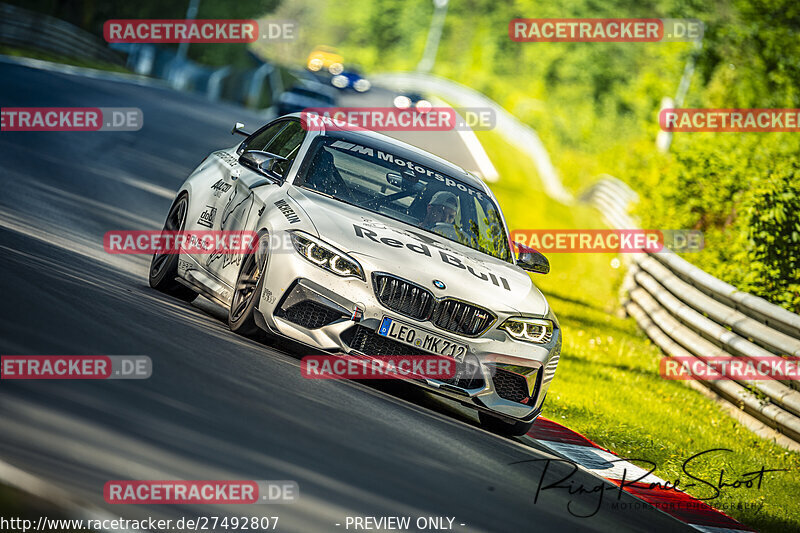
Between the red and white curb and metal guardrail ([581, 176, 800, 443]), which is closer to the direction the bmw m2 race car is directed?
the red and white curb

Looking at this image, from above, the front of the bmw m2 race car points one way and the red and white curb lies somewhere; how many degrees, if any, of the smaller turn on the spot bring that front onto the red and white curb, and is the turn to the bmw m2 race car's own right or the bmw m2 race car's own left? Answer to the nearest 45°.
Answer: approximately 45° to the bmw m2 race car's own left

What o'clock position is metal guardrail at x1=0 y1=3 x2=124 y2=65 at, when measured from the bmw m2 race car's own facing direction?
The metal guardrail is roughly at 7 o'clock from the bmw m2 race car.

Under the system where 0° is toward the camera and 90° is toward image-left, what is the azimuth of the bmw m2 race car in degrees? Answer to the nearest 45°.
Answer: approximately 315°

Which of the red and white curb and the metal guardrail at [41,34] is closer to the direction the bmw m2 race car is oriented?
the red and white curb

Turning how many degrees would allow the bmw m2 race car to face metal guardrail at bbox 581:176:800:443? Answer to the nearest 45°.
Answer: approximately 90° to its left
